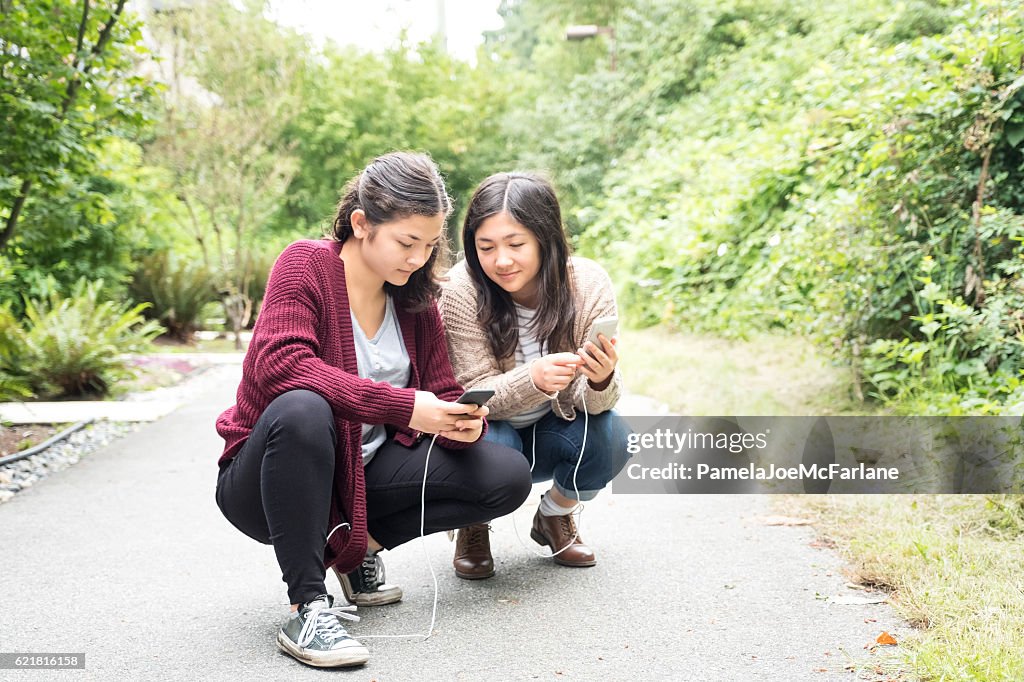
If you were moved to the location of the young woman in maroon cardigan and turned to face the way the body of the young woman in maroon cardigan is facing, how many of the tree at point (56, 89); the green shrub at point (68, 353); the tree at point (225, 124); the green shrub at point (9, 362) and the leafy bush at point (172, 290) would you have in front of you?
0

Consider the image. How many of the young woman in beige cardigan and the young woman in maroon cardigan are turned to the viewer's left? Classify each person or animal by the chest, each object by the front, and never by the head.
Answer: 0

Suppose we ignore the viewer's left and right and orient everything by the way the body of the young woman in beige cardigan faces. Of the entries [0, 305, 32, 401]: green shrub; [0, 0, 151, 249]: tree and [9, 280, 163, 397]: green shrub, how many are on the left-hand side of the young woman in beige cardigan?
0

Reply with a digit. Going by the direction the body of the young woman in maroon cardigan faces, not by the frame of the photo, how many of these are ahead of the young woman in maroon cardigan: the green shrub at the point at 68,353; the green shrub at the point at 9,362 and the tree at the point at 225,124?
0

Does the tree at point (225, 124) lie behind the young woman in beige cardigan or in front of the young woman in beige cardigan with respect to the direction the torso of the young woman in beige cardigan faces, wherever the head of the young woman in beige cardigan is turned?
behind

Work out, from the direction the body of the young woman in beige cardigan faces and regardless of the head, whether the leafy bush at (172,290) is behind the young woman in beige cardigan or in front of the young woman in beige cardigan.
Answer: behind

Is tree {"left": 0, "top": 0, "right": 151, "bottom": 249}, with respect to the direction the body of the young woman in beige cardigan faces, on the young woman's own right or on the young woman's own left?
on the young woman's own right

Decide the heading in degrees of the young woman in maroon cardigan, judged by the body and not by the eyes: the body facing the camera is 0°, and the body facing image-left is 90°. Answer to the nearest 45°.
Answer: approximately 315°

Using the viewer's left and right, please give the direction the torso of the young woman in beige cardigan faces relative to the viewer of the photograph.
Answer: facing the viewer

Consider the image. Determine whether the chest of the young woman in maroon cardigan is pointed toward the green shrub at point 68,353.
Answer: no

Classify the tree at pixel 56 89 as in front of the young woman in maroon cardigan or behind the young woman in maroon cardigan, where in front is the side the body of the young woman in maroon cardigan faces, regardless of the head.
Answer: behind

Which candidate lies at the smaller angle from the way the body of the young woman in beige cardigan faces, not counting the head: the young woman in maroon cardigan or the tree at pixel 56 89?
the young woman in maroon cardigan

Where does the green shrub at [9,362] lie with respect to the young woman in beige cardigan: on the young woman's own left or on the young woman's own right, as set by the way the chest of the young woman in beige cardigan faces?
on the young woman's own right

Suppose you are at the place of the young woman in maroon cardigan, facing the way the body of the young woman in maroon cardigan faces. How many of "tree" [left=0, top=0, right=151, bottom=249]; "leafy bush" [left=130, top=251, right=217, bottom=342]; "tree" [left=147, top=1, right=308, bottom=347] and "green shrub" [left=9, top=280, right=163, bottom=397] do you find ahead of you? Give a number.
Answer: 0

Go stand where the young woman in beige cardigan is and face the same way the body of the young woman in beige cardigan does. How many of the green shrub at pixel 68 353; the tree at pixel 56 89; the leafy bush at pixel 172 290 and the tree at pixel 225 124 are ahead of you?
0

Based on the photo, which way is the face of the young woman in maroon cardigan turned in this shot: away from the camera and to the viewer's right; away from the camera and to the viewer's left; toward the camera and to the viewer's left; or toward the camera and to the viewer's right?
toward the camera and to the viewer's right

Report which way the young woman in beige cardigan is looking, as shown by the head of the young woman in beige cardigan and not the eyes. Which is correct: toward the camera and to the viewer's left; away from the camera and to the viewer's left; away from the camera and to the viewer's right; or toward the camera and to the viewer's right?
toward the camera and to the viewer's left

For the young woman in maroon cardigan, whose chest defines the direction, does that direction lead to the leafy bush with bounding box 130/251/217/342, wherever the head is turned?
no
